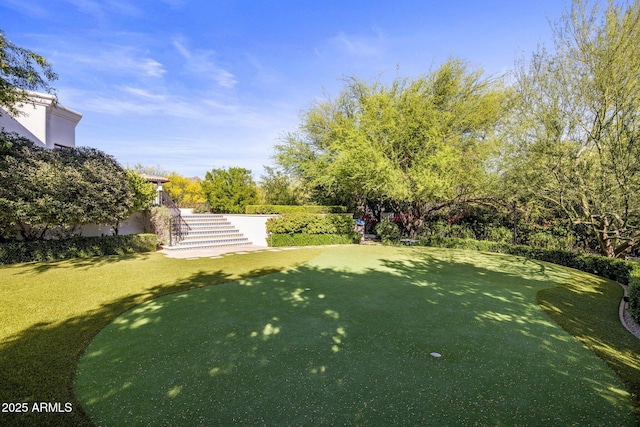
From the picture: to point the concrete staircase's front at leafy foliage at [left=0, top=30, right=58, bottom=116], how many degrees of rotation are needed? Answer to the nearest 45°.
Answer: approximately 45° to its right

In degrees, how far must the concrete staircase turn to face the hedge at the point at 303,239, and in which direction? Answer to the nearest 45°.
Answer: approximately 90° to its left

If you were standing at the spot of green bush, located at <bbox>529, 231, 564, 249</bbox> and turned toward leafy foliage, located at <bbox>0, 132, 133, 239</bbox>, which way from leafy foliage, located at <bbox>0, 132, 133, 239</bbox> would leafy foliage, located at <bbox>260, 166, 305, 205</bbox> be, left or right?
right

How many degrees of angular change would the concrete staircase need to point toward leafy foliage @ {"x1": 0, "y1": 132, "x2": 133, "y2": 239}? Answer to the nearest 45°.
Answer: approximately 45° to its right

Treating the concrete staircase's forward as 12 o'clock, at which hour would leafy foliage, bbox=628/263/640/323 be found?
The leafy foliage is roughly at 11 o'clock from the concrete staircase.

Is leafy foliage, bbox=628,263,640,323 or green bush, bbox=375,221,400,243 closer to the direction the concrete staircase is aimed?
the leafy foliage

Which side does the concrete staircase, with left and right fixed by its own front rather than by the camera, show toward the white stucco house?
right

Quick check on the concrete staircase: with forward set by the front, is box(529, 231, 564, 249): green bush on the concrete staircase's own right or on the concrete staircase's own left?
on the concrete staircase's own left

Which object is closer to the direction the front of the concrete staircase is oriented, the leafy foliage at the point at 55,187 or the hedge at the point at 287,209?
the leafy foliage

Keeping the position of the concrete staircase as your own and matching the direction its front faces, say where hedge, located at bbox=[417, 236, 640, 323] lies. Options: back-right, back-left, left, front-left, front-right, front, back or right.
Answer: front-left

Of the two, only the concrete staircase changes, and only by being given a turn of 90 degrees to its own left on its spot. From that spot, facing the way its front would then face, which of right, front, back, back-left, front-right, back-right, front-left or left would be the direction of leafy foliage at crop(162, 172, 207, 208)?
left

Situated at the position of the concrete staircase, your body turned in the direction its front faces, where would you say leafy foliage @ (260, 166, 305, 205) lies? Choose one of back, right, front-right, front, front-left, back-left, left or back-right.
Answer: back-left

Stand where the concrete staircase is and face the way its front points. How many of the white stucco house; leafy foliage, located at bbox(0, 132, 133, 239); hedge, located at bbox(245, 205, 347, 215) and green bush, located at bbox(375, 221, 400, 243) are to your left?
2

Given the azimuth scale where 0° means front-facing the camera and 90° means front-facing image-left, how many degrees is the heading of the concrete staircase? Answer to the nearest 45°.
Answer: approximately 0°

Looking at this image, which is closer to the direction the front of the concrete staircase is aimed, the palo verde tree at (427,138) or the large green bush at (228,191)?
the palo verde tree
